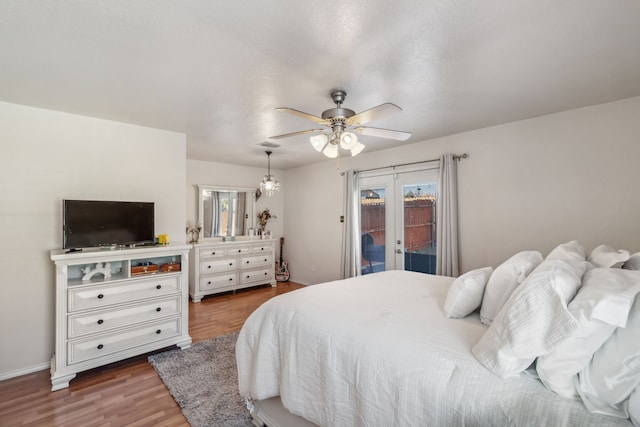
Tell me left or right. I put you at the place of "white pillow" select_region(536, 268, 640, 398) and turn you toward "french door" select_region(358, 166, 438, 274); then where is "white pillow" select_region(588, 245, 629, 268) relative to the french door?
right

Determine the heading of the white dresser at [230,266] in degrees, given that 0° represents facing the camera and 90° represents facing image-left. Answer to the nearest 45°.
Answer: approximately 315°
